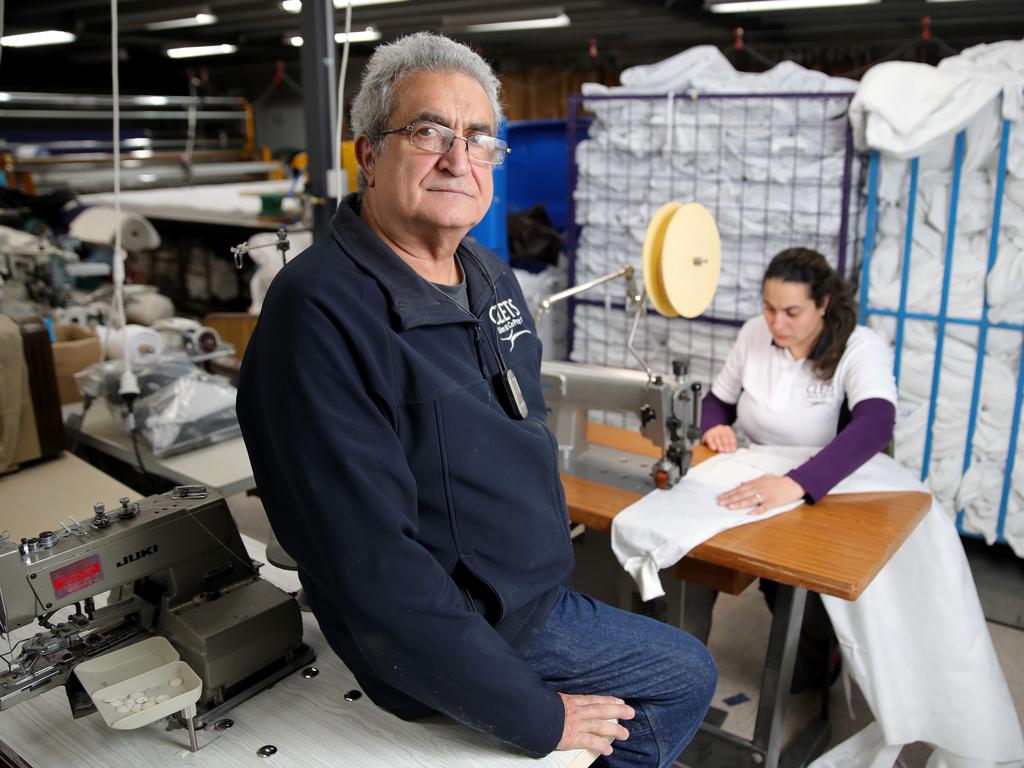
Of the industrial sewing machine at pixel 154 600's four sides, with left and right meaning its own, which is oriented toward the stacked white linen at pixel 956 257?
back

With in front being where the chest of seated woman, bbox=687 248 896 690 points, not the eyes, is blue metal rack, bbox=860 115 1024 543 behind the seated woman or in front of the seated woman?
behind

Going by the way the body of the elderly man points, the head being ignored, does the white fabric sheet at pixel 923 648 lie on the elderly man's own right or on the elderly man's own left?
on the elderly man's own left

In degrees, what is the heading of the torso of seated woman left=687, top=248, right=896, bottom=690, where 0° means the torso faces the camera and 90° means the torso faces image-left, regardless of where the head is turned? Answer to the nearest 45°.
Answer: approximately 45°

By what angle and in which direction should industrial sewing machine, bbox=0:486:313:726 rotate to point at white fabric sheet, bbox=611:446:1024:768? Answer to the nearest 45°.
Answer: approximately 135° to its left

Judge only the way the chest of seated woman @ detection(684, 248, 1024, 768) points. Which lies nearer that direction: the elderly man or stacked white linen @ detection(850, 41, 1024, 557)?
the elderly man

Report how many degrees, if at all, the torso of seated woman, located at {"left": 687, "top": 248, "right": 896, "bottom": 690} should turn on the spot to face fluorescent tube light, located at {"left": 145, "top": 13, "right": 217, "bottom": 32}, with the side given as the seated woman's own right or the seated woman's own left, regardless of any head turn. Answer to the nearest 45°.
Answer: approximately 90° to the seated woman's own right

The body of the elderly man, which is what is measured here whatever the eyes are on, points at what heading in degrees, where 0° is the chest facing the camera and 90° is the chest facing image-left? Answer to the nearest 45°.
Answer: approximately 315°

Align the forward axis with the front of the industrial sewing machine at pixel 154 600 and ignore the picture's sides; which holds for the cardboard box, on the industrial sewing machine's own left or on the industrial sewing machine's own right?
on the industrial sewing machine's own right
